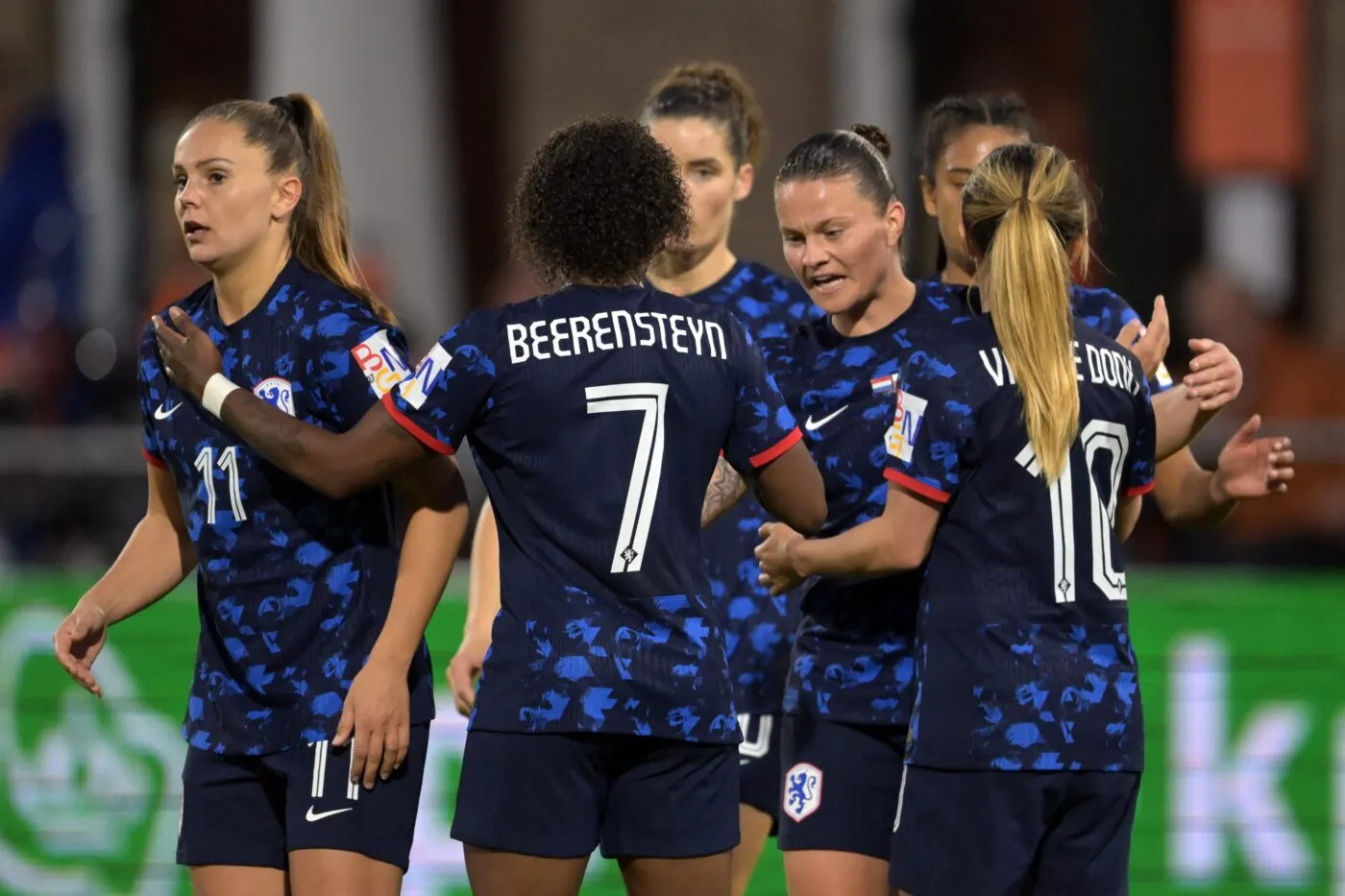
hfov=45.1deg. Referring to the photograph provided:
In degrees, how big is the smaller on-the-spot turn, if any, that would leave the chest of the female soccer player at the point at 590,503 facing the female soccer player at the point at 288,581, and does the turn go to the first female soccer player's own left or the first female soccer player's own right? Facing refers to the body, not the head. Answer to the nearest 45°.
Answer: approximately 45° to the first female soccer player's own left

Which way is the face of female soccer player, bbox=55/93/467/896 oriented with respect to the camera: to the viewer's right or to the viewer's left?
to the viewer's left

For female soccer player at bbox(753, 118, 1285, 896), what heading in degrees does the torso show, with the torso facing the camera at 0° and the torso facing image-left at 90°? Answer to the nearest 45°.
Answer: approximately 45°

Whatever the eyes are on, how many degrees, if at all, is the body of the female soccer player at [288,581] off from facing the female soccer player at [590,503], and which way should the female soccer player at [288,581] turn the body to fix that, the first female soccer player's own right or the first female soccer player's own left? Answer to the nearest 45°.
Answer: approximately 90° to the first female soccer player's own left

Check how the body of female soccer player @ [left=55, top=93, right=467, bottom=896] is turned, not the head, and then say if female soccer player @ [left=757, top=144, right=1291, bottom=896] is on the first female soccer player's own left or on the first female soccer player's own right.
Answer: on the first female soccer player's own left

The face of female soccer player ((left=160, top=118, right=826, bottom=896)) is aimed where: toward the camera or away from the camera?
away from the camera

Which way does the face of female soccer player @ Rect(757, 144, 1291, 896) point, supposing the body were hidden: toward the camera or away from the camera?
away from the camera

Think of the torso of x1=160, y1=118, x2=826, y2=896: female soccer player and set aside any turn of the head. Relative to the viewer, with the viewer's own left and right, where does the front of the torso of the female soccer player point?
facing away from the viewer

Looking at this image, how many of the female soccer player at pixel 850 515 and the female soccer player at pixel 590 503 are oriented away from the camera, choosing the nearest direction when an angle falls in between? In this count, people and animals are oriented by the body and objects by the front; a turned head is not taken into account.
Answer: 1
